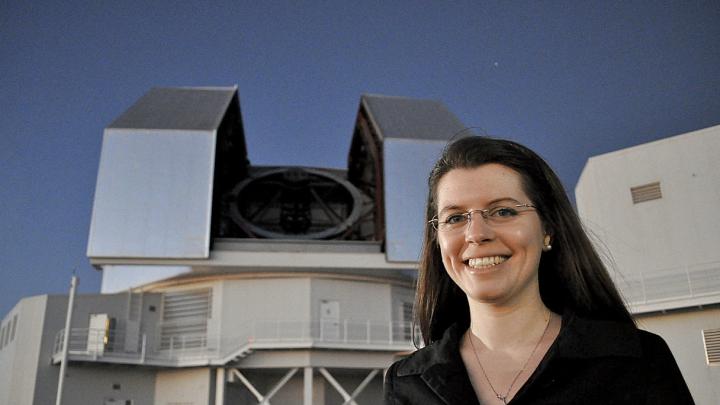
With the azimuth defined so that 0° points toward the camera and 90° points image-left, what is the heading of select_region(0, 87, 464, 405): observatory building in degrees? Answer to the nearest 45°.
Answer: approximately 0°

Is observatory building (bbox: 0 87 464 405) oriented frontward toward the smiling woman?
yes

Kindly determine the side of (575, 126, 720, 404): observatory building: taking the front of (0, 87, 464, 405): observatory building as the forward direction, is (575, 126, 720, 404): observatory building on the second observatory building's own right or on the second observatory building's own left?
on the second observatory building's own left

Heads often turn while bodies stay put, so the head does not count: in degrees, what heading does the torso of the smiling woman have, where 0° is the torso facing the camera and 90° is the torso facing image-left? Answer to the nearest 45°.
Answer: approximately 45°

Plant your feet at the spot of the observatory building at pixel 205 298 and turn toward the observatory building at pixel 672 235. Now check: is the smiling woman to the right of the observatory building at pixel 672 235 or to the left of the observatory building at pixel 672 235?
right

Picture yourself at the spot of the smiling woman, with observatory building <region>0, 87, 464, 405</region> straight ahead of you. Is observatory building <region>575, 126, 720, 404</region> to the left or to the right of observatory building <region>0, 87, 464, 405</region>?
right
